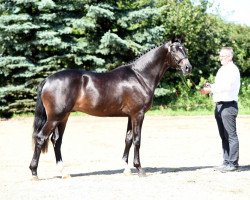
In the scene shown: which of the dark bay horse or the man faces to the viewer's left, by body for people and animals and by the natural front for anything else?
the man

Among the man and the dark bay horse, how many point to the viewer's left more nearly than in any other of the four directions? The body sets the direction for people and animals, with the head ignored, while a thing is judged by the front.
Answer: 1

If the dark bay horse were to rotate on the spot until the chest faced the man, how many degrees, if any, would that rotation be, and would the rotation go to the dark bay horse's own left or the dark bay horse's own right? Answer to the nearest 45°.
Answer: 0° — it already faces them

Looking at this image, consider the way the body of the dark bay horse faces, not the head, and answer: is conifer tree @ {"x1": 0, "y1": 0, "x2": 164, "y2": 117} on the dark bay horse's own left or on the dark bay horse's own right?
on the dark bay horse's own left

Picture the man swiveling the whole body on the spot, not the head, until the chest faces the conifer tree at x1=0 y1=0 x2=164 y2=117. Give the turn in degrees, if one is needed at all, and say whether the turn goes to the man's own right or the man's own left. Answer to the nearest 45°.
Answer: approximately 45° to the man's own right

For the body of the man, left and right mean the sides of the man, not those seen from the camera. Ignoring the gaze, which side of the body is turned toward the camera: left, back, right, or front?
left

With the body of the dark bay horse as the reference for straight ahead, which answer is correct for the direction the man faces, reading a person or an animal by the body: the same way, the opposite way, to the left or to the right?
the opposite way

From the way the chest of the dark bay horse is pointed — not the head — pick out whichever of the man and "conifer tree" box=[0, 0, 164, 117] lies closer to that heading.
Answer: the man

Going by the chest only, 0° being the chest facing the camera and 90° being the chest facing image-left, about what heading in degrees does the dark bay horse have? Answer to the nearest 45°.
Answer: approximately 270°
